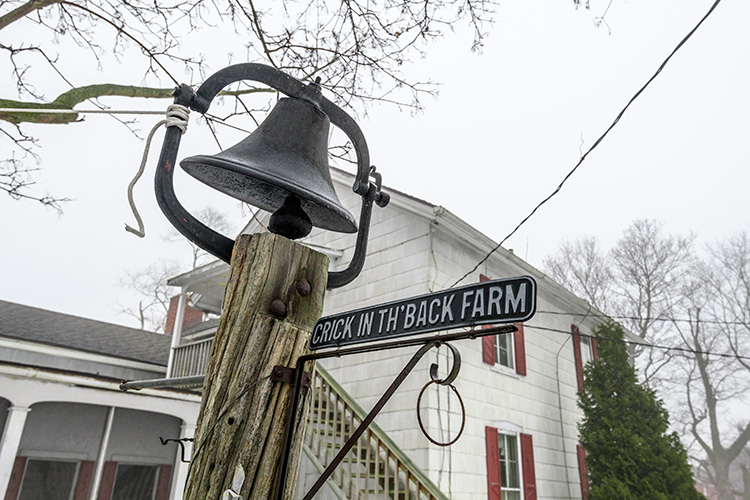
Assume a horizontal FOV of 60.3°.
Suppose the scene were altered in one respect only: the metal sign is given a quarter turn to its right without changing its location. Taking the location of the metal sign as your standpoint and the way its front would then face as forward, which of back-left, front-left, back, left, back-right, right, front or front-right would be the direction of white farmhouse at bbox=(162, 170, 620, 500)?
front-right

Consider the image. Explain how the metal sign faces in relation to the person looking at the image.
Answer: facing the viewer and to the left of the viewer
